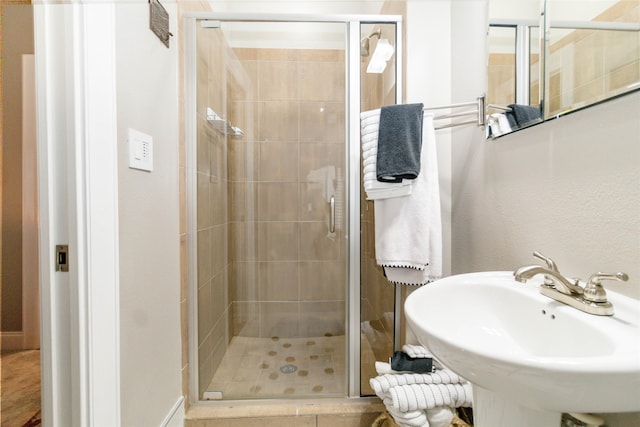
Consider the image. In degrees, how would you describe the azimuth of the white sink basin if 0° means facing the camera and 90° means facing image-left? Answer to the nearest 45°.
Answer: approximately 45°

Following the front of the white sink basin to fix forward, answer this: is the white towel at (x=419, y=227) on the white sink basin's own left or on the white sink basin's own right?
on the white sink basin's own right

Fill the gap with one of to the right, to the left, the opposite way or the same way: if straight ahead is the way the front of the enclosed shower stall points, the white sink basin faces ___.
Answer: to the right

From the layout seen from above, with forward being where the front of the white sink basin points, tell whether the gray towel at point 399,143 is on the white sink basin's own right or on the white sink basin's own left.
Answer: on the white sink basin's own right
